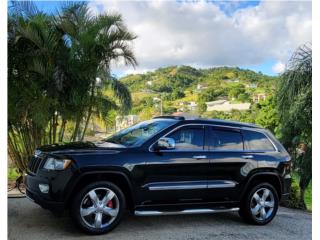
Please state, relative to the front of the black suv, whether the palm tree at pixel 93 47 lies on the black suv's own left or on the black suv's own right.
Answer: on the black suv's own right

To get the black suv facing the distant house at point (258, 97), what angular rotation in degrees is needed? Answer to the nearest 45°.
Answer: approximately 135° to its right

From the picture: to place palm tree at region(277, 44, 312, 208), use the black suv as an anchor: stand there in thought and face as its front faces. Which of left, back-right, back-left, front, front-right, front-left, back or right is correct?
back

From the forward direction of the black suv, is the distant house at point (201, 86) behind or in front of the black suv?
behind

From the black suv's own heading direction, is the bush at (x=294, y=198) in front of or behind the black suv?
behind

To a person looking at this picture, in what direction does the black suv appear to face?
facing the viewer and to the left of the viewer
